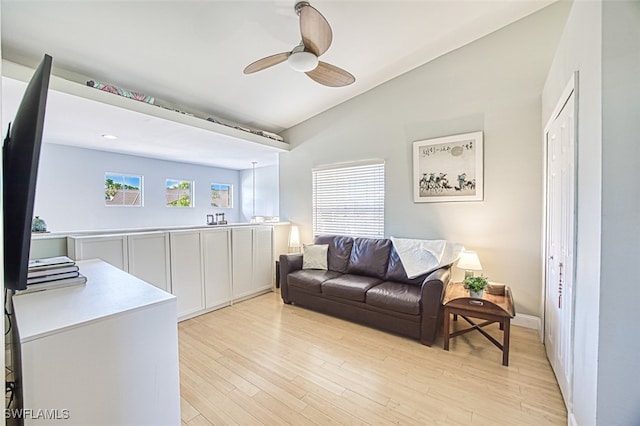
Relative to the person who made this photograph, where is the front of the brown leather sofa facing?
facing the viewer and to the left of the viewer

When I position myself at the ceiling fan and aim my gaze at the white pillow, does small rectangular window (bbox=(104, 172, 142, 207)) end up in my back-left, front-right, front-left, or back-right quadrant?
front-left

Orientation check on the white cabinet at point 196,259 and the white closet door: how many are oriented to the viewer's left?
1

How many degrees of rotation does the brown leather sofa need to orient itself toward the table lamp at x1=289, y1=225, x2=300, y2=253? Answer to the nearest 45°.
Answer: approximately 90° to its right

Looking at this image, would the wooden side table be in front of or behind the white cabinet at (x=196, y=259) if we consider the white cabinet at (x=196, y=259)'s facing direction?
in front

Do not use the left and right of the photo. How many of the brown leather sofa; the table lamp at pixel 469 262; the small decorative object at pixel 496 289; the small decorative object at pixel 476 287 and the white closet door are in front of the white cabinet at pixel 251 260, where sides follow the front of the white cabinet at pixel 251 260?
5

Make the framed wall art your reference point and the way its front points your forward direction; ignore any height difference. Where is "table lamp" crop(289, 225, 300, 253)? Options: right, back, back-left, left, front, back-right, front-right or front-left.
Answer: front-right

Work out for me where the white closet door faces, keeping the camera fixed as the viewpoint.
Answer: facing to the left of the viewer

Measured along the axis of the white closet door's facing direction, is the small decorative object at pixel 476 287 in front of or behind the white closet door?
in front

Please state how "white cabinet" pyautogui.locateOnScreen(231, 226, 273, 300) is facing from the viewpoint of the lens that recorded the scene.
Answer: facing the viewer and to the right of the viewer
